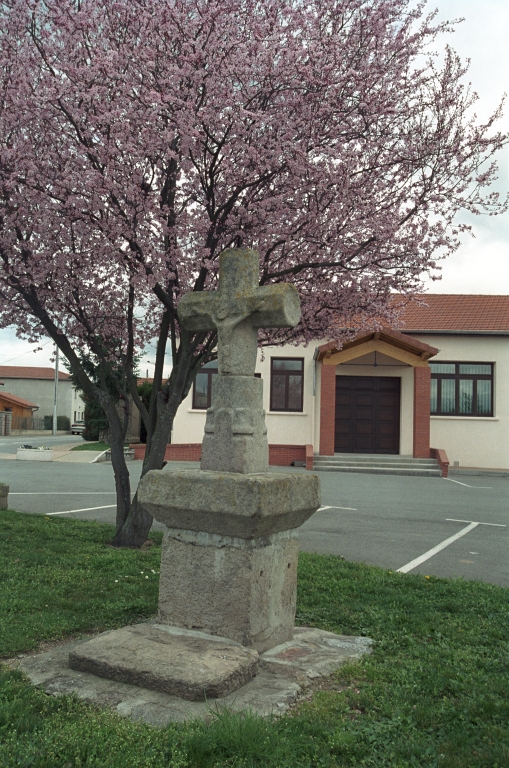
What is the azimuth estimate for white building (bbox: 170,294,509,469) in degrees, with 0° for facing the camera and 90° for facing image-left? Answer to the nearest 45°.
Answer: approximately 0°
